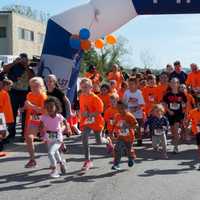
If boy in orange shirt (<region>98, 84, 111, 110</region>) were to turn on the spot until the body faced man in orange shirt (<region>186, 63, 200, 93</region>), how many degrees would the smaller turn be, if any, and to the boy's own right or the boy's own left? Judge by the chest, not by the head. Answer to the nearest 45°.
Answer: approximately 135° to the boy's own left

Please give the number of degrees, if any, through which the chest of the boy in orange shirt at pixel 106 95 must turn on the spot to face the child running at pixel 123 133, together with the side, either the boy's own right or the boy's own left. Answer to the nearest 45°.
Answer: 0° — they already face them

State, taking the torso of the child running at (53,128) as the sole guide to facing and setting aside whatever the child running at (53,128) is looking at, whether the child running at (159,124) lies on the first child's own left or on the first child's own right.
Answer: on the first child's own left

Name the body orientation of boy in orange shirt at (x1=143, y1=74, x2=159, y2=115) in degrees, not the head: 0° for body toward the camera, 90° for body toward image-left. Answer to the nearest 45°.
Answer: approximately 0°

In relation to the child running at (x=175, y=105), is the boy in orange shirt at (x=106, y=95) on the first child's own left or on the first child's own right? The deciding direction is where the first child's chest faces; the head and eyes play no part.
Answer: on the first child's own right

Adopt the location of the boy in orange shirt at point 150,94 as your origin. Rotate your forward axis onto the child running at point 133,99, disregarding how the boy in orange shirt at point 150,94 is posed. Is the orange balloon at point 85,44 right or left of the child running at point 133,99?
right

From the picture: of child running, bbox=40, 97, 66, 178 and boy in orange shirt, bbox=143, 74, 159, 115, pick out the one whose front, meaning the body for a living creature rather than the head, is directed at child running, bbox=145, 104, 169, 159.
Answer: the boy in orange shirt

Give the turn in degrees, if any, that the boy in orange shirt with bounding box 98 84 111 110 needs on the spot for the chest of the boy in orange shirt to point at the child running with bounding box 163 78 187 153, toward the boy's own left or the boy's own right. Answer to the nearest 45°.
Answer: approximately 45° to the boy's own left
